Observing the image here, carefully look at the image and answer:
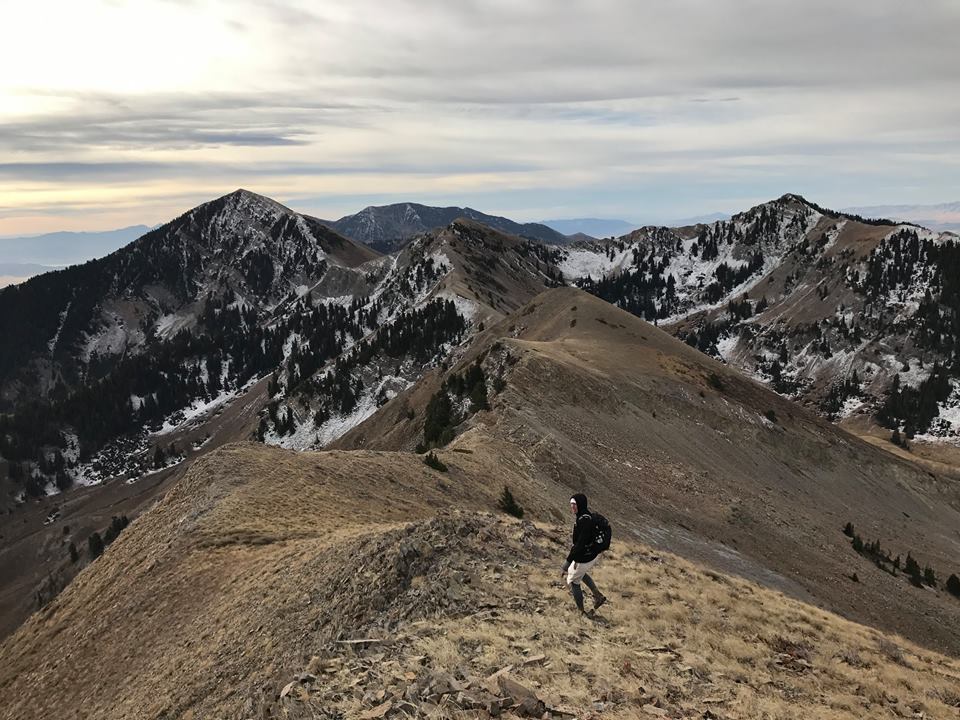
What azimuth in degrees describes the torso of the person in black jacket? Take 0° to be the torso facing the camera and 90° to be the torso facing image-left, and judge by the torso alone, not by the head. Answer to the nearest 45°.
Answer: approximately 90°
